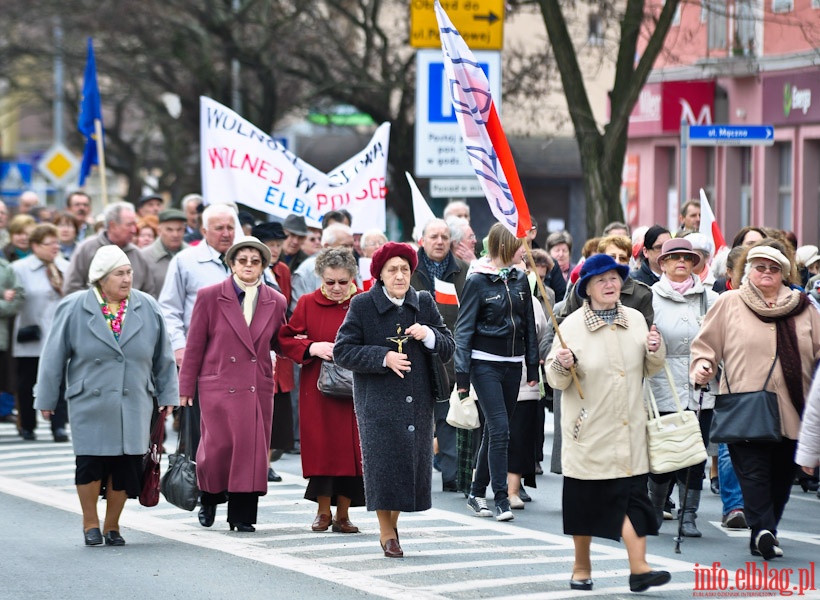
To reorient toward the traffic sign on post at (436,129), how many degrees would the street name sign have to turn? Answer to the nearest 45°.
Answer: approximately 45° to its right

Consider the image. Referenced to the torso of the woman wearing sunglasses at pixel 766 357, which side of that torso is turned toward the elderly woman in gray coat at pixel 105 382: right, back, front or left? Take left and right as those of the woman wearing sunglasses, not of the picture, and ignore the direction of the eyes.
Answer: right

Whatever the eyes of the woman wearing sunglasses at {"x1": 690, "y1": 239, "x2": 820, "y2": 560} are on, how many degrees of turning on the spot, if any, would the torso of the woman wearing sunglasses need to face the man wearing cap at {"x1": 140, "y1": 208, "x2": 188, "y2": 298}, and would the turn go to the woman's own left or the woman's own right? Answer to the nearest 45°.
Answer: approximately 135° to the woman's own right

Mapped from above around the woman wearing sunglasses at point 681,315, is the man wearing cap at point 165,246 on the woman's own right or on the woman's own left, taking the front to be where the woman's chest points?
on the woman's own right

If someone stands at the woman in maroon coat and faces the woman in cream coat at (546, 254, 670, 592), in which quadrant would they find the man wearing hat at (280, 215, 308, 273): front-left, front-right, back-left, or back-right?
back-left

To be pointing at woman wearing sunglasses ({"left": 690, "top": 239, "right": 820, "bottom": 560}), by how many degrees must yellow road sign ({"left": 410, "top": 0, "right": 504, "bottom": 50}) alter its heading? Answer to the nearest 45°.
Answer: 0° — it already faces them
